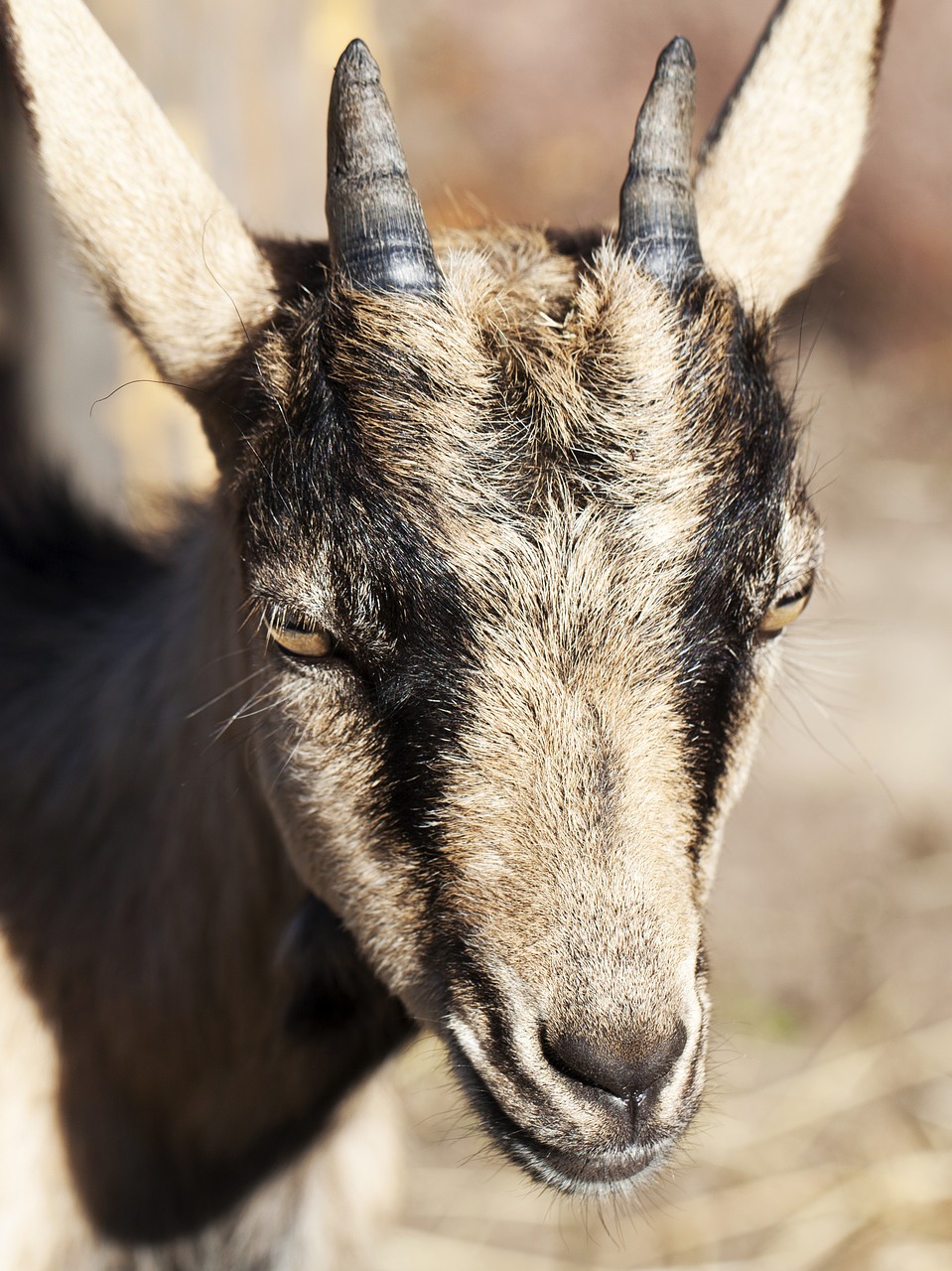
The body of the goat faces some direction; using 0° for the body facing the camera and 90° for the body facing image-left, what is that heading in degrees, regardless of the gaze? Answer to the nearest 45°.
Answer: approximately 315°
